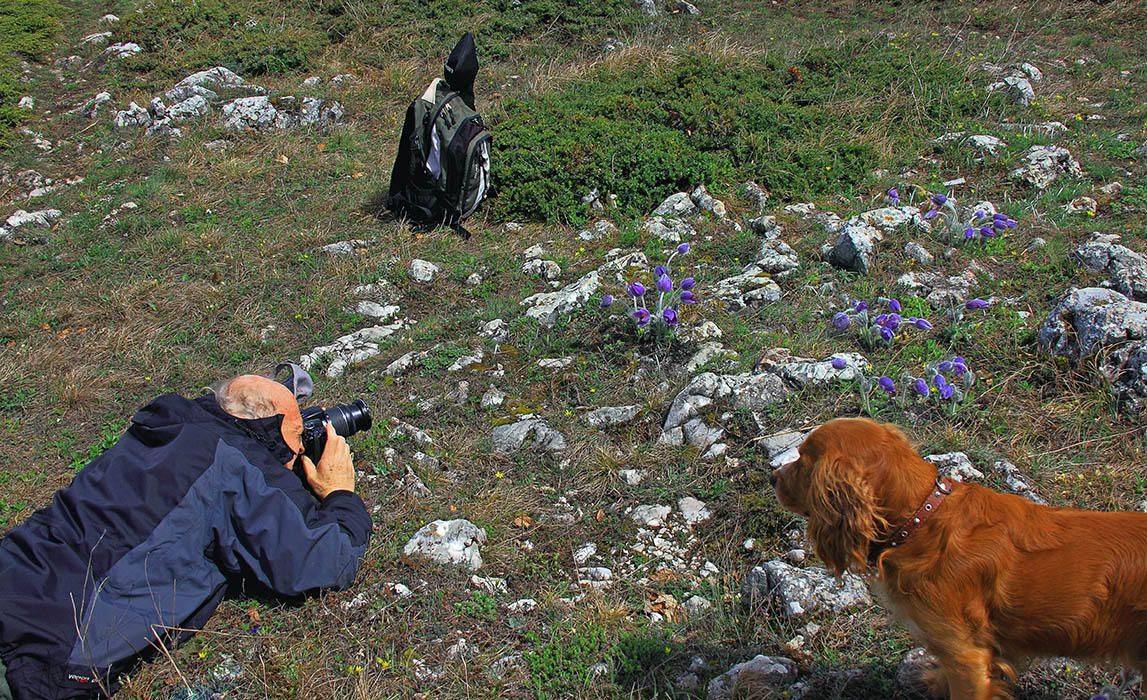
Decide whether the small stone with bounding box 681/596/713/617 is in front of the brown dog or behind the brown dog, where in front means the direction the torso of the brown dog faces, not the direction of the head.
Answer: in front

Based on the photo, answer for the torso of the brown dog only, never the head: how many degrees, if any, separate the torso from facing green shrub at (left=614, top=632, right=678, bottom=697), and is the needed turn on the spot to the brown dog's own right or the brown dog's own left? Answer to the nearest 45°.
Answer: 0° — it already faces it

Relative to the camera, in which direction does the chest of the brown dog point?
to the viewer's left

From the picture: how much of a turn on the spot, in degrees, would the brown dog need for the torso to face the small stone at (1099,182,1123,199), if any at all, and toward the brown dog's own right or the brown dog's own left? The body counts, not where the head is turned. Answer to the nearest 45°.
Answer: approximately 90° to the brown dog's own right

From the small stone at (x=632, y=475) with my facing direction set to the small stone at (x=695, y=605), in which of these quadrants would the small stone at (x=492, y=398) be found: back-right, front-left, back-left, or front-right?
back-right

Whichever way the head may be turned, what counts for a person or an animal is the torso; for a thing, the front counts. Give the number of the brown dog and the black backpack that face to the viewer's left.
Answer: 1
